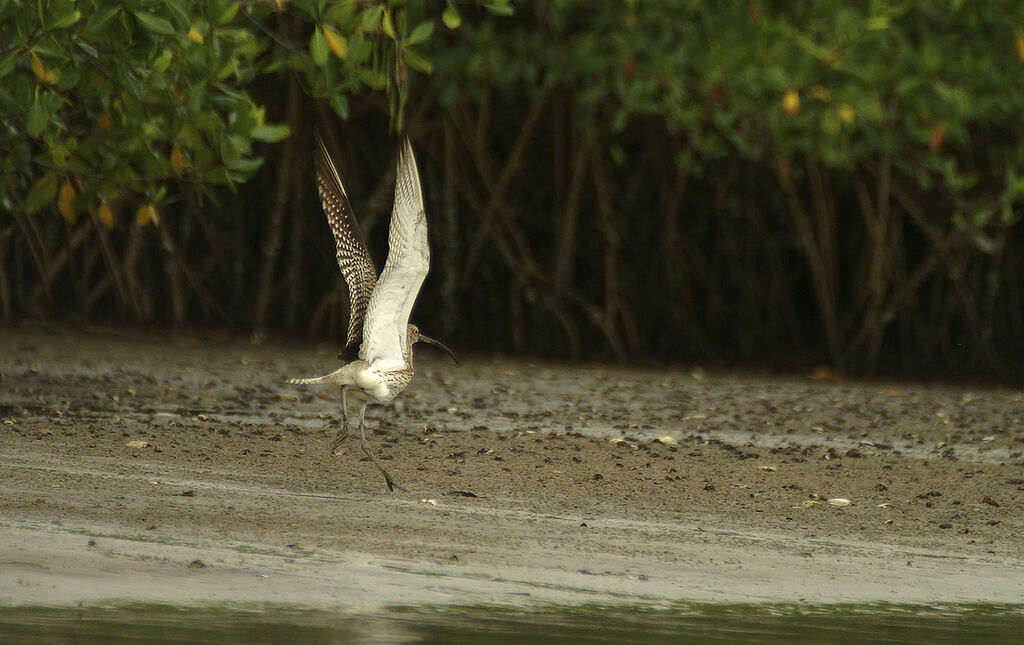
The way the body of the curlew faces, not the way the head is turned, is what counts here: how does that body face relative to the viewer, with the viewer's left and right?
facing away from the viewer and to the right of the viewer
